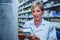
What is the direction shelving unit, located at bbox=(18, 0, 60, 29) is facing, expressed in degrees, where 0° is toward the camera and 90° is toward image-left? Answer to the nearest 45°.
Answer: approximately 0°

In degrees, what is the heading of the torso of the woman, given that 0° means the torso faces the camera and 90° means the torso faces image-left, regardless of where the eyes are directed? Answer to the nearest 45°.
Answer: approximately 45°
